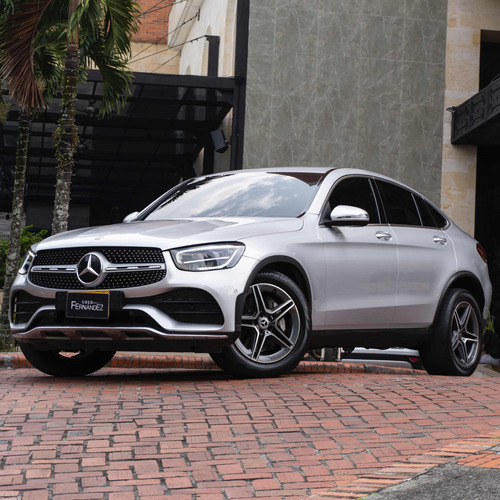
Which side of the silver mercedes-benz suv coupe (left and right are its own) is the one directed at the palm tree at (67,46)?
right

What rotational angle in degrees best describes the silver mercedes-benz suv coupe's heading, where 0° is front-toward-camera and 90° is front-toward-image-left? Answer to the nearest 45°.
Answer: approximately 45°

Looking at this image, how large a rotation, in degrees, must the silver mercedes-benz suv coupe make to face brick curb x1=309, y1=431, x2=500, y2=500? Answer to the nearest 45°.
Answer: approximately 45° to its left

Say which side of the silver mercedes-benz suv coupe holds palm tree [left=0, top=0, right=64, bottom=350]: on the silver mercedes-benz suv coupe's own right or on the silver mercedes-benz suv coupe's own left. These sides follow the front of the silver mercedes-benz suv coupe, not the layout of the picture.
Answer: on the silver mercedes-benz suv coupe's own right
